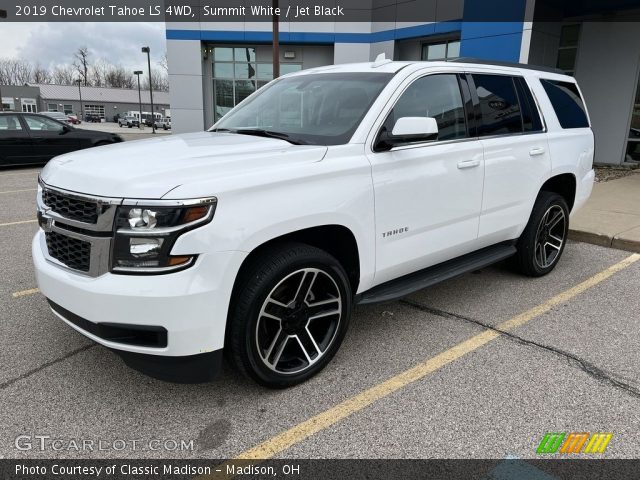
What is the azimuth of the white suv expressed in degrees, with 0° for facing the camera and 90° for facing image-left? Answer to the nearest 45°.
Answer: approximately 45°

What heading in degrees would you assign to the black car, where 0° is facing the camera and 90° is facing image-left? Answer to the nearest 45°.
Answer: approximately 270°

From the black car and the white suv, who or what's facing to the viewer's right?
the black car

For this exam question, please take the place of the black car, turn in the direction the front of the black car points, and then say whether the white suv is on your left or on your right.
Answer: on your right

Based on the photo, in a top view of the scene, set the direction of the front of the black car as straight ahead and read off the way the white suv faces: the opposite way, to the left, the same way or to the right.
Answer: the opposite way

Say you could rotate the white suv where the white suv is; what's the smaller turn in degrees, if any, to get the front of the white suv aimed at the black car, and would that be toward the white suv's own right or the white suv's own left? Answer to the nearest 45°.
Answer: approximately 90° to the white suv's own right

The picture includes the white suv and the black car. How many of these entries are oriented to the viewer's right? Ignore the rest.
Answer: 1
